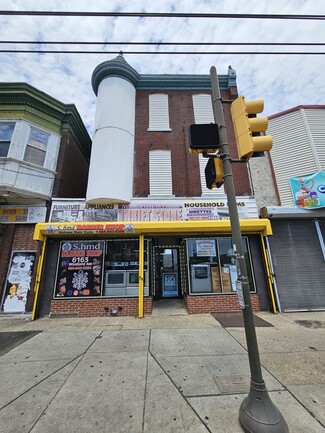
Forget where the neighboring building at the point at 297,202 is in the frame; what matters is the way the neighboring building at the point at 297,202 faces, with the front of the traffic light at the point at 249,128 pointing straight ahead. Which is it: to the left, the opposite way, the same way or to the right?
to the right

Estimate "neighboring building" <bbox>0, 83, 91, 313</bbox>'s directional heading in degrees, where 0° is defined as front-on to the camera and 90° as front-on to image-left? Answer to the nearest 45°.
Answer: approximately 0°

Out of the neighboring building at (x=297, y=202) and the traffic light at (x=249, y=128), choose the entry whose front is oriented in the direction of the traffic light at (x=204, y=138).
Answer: the neighboring building

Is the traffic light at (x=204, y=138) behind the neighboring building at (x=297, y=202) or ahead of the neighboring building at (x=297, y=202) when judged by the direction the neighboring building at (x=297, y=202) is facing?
ahead

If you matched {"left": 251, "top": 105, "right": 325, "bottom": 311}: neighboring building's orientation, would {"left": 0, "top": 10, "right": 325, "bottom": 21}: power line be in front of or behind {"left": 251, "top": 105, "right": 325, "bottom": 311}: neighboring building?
in front

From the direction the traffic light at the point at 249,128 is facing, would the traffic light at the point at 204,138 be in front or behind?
behind

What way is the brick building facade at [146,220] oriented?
toward the camera

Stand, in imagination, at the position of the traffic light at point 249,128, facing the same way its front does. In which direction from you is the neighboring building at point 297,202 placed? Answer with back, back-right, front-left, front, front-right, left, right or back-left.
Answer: left

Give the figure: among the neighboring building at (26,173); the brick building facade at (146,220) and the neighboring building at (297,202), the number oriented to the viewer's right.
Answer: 0

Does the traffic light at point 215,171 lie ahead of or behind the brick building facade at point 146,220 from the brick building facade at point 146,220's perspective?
ahead

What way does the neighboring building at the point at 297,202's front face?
toward the camera

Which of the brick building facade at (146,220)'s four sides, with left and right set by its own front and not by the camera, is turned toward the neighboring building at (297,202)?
left

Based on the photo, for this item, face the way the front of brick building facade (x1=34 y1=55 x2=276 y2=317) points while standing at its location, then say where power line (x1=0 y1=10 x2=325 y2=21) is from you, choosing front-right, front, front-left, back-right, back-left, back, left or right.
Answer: front

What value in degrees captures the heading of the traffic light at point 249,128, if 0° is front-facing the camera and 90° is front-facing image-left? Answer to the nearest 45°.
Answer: approximately 270°

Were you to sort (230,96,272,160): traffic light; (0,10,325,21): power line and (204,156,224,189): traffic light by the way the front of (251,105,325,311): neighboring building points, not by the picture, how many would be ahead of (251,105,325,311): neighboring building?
3
